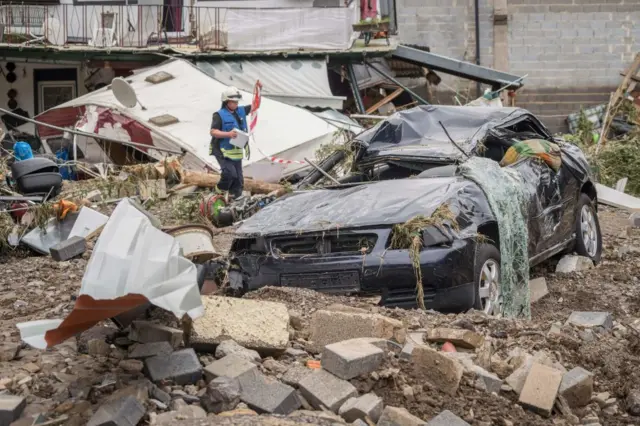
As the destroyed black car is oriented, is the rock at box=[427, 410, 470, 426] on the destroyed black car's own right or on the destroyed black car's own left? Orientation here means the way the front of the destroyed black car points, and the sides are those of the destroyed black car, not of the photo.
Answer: on the destroyed black car's own left

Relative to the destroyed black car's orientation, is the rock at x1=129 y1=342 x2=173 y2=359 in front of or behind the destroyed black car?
in front

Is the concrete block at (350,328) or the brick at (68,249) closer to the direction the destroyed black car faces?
the concrete block

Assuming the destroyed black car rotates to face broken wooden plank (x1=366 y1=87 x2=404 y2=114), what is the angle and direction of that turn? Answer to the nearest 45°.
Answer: approximately 135° to its right

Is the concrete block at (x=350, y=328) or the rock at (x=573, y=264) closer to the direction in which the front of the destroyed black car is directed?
the concrete block

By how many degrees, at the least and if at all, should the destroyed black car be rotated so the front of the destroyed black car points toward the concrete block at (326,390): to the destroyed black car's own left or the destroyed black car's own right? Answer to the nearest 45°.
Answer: approximately 45° to the destroyed black car's own left

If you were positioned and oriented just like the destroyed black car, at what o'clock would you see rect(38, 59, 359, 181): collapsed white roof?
The collapsed white roof is roughly at 4 o'clock from the destroyed black car.

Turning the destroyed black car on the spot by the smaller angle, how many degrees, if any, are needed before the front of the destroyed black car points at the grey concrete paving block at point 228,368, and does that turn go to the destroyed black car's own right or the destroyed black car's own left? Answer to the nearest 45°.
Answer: approximately 45° to the destroyed black car's own left

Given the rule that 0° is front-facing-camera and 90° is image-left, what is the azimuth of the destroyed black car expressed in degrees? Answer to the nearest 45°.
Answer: approximately 45°

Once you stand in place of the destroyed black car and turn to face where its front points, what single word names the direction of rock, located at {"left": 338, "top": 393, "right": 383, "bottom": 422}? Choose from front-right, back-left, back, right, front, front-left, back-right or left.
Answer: front-left

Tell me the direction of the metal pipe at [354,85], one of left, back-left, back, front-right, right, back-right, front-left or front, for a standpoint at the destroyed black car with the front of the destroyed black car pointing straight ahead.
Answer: back-right

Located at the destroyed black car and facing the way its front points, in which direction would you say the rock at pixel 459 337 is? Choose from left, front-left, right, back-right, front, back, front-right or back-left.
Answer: front-left

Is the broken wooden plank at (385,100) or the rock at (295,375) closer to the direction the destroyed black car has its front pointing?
the rock

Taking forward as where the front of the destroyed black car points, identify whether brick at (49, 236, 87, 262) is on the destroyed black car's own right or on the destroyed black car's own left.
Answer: on the destroyed black car's own right

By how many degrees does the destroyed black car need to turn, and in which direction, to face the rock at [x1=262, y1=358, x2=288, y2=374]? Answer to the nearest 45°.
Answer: approximately 45° to its left
